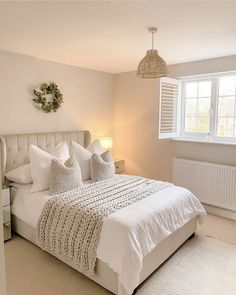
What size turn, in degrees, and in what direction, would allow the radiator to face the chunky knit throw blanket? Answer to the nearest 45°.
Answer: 0° — it already faces it

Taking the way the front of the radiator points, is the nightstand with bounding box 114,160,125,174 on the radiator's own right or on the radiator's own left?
on the radiator's own right

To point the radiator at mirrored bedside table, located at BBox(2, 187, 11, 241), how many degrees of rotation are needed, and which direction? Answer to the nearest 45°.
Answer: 0° — it already faces it

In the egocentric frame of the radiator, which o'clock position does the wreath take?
The wreath is roughly at 1 o'clock from the radiator.

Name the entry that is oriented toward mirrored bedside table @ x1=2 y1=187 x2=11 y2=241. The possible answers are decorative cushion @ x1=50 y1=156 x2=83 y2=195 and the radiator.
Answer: the radiator

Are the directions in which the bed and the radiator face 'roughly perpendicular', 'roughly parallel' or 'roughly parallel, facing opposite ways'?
roughly perpendicular

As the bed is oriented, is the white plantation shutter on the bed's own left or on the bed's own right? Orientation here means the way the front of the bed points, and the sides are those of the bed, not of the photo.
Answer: on the bed's own left

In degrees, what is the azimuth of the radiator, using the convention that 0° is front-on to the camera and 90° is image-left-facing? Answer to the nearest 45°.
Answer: approximately 45°

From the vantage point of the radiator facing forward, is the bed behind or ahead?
ahead
